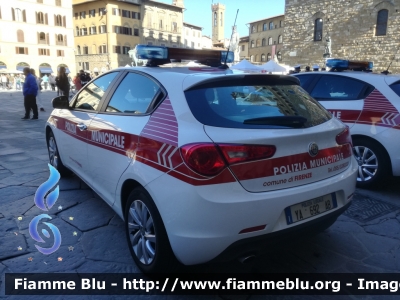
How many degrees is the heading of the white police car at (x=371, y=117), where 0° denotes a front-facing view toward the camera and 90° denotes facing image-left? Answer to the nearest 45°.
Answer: approximately 135°

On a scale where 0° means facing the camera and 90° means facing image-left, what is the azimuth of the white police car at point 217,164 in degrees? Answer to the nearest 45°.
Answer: approximately 135°

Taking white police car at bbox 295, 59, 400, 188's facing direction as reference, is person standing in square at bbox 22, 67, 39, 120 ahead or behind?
ahead

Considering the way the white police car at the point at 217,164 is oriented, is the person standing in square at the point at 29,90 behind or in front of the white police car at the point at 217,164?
in front

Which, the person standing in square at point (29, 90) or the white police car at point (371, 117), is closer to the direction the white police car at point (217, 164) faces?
the person standing in square

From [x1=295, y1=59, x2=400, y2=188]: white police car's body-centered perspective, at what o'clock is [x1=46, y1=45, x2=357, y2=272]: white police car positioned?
[x1=46, y1=45, x2=357, y2=272]: white police car is roughly at 8 o'clock from [x1=295, y1=59, x2=400, y2=188]: white police car.

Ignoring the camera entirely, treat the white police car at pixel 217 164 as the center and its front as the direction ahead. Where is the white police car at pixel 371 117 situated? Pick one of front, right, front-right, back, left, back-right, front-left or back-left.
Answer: right

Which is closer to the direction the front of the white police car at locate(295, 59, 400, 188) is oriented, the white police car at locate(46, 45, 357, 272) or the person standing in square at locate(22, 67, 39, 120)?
the person standing in square
